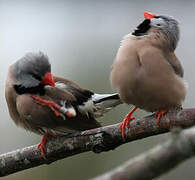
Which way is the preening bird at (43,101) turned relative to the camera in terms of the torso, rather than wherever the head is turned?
to the viewer's left

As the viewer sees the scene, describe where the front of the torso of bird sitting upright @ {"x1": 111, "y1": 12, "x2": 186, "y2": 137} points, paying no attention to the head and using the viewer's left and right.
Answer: facing the viewer and to the left of the viewer
